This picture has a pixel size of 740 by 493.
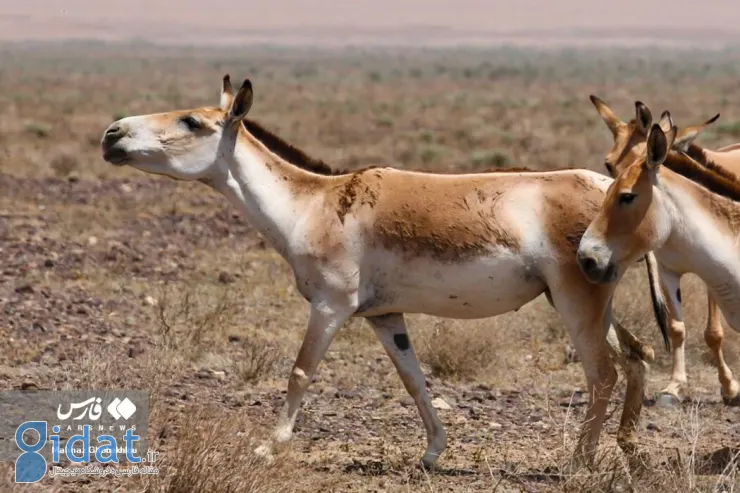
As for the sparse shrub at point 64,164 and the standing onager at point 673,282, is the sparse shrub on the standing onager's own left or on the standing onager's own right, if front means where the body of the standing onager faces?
on the standing onager's own right

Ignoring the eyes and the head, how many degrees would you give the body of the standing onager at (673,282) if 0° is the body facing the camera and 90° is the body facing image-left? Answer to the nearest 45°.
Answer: approximately 45°

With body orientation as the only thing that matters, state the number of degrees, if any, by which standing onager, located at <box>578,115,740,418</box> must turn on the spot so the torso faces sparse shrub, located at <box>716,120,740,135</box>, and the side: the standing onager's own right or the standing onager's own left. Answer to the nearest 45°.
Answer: approximately 90° to the standing onager's own right

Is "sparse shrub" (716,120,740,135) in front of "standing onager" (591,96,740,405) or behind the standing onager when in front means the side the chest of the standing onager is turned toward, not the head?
behind

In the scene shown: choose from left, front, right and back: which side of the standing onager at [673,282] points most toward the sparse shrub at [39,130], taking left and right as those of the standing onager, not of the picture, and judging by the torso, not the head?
right

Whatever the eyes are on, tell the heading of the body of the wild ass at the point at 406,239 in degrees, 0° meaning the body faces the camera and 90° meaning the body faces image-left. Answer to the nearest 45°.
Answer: approximately 90°

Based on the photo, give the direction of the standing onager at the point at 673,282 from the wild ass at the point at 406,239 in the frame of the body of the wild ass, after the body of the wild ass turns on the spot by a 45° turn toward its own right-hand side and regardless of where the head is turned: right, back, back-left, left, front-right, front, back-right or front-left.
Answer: right

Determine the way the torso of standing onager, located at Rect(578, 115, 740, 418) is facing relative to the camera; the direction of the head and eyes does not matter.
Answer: to the viewer's left

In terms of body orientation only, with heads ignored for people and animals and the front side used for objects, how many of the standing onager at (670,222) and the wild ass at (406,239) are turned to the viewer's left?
2
